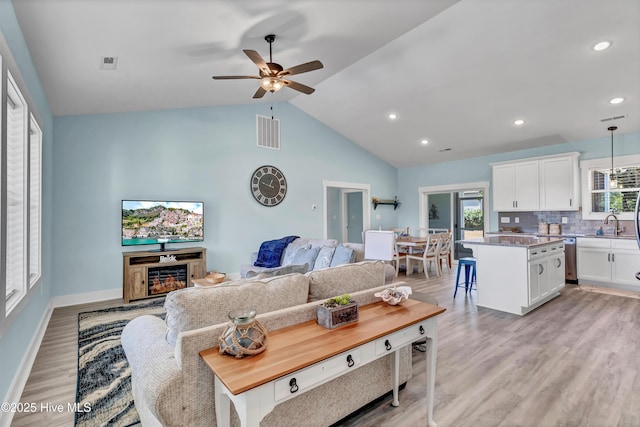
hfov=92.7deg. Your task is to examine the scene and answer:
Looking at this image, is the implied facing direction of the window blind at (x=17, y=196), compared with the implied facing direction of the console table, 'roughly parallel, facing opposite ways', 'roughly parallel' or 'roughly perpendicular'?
roughly perpendicular

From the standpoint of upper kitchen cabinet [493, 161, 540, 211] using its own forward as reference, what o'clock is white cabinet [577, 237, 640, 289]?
The white cabinet is roughly at 10 o'clock from the upper kitchen cabinet.

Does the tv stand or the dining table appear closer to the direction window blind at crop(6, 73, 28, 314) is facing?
the dining table

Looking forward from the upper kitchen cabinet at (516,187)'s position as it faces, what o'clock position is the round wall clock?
The round wall clock is roughly at 2 o'clock from the upper kitchen cabinet.

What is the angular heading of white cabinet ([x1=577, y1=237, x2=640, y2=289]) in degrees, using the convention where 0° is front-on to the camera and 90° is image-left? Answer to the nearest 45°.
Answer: approximately 0°

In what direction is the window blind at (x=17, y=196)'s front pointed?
to the viewer's right

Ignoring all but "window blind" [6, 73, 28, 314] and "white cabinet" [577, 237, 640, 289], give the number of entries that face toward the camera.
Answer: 1

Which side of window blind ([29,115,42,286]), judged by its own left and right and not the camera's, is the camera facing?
right
